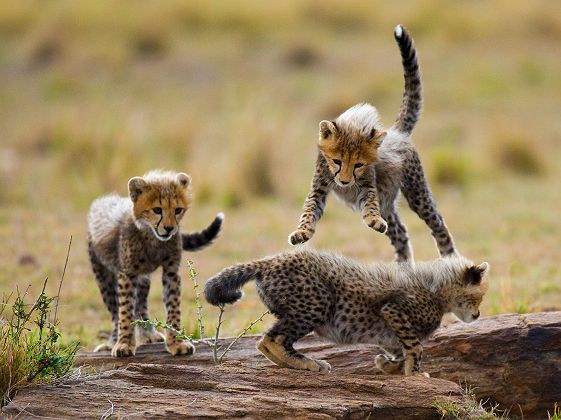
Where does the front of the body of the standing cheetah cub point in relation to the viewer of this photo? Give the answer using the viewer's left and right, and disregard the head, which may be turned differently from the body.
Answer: facing the viewer and to the right of the viewer

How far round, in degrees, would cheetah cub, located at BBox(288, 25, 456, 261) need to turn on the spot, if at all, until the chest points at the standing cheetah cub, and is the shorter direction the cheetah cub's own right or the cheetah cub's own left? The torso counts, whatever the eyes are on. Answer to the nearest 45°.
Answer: approximately 45° to the cheetah cub's own right

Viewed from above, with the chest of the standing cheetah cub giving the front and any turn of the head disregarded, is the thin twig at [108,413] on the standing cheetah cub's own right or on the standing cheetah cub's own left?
on the standing cheetah cub's own right

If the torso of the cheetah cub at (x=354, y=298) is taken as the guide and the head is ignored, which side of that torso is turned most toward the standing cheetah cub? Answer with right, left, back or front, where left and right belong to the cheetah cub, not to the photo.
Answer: back

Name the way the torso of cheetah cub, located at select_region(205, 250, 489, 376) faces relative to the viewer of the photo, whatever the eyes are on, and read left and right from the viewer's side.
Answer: facing to the right of the viewer

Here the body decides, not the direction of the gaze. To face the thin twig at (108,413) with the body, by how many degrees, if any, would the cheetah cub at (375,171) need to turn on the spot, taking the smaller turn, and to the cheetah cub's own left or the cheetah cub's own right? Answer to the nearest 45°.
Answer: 0° — it already faces it

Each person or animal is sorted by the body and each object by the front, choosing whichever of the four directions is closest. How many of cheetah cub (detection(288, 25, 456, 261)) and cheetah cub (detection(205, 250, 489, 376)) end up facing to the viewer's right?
1

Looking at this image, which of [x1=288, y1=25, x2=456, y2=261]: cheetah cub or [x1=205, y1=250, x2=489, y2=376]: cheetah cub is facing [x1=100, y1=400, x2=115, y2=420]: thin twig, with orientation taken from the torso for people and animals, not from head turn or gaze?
[x1=288, y1=25, x2=456, y2=261]: cheetah cub
